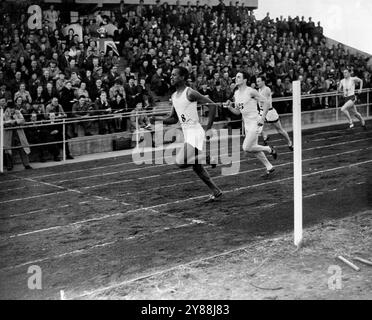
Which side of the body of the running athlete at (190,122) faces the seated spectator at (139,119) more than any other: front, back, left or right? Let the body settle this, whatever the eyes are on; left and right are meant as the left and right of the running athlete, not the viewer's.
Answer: right

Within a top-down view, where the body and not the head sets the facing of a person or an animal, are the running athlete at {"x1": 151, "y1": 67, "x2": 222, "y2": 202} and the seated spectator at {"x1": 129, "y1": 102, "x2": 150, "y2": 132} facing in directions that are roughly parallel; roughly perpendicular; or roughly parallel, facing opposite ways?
roughly perpendicular

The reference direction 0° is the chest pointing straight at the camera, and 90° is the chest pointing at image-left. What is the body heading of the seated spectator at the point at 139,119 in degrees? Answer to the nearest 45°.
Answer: approximately 0°

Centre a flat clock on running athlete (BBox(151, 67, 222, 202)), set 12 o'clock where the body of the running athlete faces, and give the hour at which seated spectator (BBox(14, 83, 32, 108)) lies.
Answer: The seated spectator is roughly at 2 o'clock from the running athlete.

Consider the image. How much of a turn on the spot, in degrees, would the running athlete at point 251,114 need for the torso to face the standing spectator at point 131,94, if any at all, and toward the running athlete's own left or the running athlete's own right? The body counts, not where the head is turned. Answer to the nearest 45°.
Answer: approximately 90° to the running athlete's own right

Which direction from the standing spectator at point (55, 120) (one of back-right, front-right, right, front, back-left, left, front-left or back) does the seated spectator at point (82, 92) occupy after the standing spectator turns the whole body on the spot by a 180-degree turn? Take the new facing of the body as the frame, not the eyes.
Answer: front-right

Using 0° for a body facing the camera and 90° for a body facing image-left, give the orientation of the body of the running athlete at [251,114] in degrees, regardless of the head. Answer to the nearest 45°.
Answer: approximately 45°

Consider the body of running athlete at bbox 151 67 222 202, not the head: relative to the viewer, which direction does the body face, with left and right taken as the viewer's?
facing to the left of the viewer
